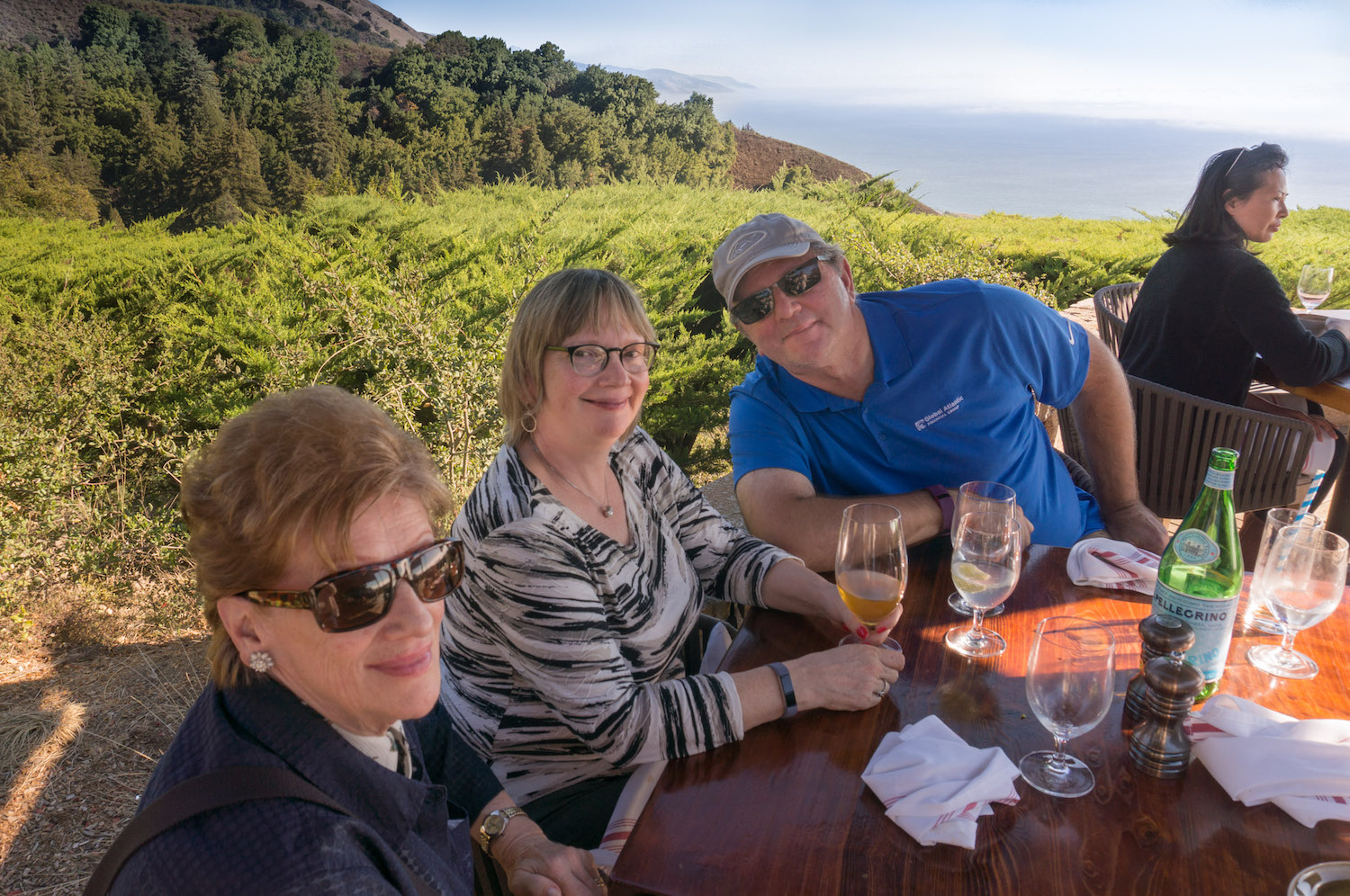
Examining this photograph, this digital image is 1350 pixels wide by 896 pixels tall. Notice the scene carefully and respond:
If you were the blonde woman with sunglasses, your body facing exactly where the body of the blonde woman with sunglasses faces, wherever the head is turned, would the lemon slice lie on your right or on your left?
on your left

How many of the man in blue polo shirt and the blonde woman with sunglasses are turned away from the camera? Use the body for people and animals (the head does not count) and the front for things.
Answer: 0

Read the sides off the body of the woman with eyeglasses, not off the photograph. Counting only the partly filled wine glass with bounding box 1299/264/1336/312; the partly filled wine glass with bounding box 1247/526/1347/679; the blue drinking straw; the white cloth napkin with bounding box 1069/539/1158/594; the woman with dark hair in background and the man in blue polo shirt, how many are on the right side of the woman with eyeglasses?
0

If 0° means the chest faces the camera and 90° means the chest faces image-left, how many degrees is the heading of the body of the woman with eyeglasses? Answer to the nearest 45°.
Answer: approximately 315°

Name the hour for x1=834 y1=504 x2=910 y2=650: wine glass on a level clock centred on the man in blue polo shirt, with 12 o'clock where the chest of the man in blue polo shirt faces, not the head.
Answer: The wine glass is roughly at 12 o'clock from the man in blue polo shirt.

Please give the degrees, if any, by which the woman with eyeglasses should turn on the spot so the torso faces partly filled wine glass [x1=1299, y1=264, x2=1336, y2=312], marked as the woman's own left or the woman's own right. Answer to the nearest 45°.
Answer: approximately 90° to the woman's own left

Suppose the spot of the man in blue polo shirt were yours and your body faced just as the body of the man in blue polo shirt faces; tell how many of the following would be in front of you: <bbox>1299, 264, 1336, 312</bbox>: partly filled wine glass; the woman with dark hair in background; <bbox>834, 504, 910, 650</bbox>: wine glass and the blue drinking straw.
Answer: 1

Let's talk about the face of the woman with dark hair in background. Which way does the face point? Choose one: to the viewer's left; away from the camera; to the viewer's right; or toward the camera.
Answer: to the viewer's right

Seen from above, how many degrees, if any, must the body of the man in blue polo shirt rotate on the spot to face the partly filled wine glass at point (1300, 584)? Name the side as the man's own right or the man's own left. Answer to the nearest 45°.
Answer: approximately 45° to the man's own left

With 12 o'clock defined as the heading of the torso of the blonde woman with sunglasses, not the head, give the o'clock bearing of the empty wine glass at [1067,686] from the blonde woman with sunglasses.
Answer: The empty wine glass is roughly at 11 o'clock from the blonde woman with sunglasses.

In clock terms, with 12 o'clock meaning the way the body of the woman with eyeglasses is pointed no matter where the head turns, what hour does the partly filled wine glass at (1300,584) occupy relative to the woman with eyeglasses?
The partly filled wine glass is roughly at 11 o'clock from the woman with eyeglasses.

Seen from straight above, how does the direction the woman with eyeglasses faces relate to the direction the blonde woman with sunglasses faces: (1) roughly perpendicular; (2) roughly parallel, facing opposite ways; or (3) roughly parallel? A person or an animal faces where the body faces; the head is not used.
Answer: roughly parallel

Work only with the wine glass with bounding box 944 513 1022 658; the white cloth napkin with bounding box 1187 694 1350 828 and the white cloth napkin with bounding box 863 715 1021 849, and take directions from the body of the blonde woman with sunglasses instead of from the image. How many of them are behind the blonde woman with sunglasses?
0

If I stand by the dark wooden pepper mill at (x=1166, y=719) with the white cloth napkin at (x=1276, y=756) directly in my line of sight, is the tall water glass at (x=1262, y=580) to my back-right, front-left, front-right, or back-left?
front-left

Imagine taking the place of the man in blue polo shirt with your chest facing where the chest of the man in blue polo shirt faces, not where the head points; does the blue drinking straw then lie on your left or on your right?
on your left

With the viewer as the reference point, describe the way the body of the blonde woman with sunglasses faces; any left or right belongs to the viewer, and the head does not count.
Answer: facing the viewer and to the right of the viewer

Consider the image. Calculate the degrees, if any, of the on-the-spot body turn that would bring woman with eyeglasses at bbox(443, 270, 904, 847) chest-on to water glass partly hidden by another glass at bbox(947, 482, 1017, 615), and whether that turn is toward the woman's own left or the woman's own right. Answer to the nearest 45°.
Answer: approximately 45° to the woman's own left

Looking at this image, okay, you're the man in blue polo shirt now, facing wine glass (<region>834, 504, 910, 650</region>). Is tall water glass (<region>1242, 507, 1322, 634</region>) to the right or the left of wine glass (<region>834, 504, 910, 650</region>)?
left

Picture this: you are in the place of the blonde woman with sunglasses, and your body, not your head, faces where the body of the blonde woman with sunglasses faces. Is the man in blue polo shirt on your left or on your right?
on your left

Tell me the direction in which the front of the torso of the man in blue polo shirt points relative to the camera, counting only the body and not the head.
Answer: toward the camera

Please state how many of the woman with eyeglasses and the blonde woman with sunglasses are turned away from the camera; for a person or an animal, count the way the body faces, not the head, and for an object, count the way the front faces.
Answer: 0
